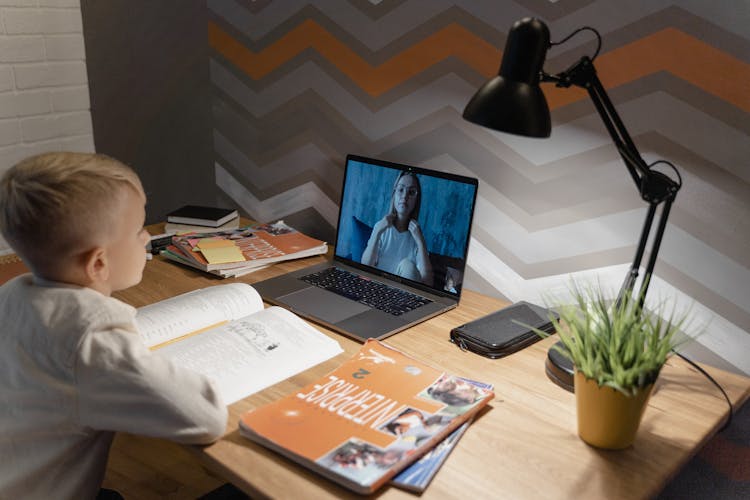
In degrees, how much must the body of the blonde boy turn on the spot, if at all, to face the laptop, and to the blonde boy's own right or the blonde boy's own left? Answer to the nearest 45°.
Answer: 0° — they already face it

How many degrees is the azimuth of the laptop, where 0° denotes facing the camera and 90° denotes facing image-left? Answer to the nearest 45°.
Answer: approximately 45°

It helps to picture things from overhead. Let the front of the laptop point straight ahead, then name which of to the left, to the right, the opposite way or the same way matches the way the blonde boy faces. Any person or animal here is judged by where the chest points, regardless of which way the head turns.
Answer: the opposite way

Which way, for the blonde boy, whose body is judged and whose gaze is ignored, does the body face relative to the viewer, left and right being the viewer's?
facing away from the viewer and to the right of the viewer

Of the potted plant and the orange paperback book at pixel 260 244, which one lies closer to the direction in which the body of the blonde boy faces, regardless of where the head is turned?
the orange paperback book

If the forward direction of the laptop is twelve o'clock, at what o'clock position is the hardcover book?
The hardcover book is roughly at 3 o'clock from the laptop.

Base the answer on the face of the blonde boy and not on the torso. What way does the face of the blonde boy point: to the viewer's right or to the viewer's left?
to the viewer's right

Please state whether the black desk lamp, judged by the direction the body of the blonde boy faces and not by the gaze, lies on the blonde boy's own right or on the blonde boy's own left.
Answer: on the blonde boy's own right

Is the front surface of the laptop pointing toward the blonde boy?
yes

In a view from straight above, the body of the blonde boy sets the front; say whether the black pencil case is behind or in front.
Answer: in front
